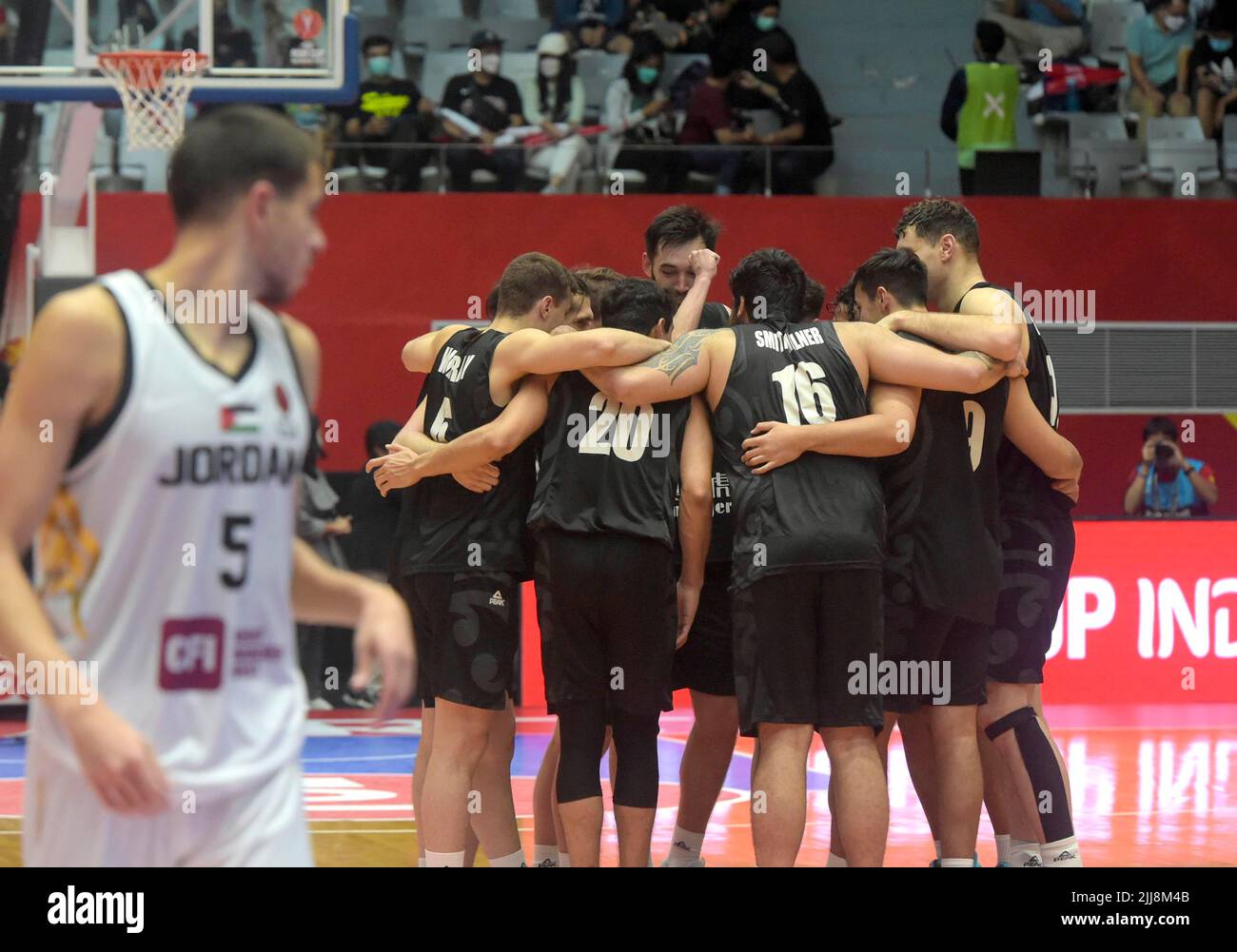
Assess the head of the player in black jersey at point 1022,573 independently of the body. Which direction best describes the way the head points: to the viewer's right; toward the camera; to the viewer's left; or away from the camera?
to the viewer's left

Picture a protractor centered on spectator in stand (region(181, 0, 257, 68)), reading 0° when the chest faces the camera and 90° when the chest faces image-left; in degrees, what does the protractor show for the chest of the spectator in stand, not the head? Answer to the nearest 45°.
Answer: approximately 0°

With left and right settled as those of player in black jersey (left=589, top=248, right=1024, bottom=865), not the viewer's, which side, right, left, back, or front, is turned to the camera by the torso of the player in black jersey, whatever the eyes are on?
back

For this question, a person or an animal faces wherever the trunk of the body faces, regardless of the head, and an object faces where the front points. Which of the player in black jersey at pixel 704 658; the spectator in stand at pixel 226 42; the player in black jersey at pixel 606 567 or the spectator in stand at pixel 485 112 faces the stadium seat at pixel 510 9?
the player in black jersey at pixel 606 567

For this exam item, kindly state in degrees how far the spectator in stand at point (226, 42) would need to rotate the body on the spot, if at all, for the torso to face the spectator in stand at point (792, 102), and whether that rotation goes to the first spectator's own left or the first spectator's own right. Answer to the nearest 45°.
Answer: approximately 135° to the first spectator's own left

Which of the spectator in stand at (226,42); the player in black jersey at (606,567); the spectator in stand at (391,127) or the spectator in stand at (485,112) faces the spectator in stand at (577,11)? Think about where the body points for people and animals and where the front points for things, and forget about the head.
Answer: the player in black jersey

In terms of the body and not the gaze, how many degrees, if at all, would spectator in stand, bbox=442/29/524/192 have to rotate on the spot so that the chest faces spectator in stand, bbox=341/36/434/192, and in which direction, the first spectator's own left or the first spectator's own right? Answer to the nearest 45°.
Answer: approximately 45° to the first spectator's own right

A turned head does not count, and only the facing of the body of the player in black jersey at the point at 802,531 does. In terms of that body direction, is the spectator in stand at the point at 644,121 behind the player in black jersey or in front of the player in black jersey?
in front
